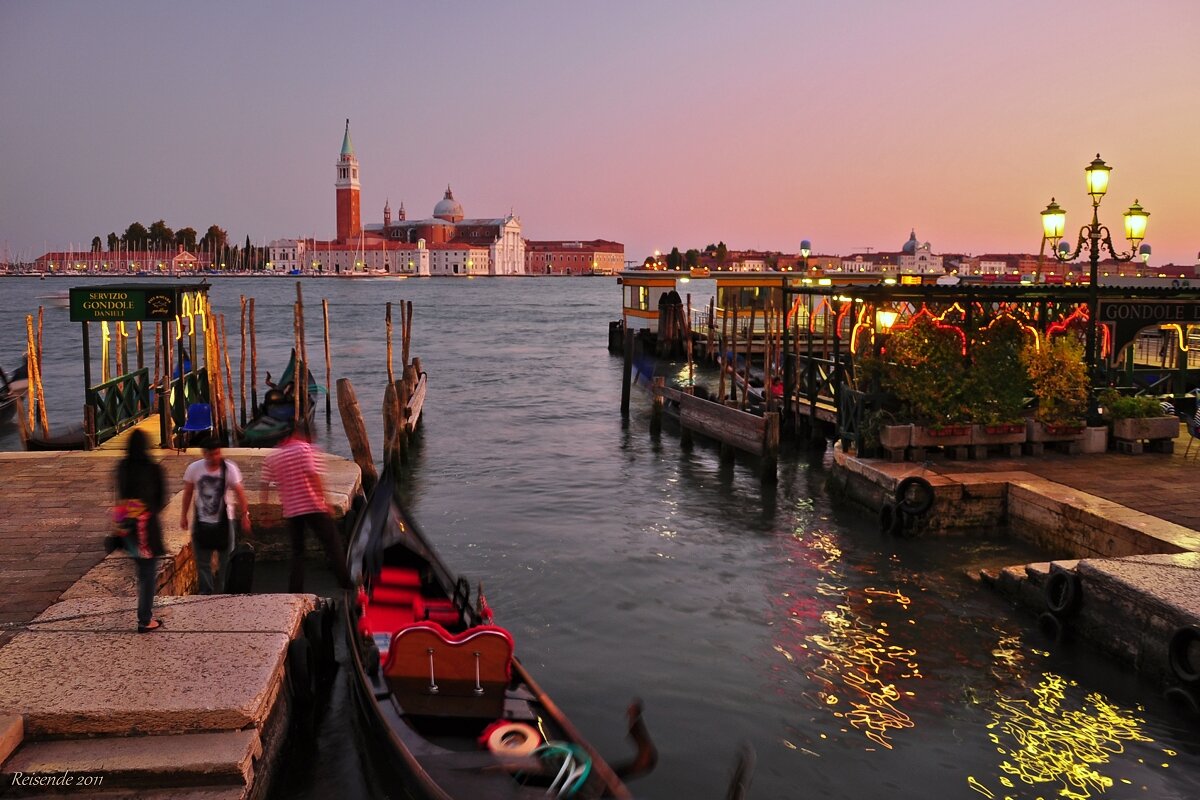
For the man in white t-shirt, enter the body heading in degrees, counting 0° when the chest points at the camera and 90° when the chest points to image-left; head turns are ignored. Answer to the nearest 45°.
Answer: approximately 0°

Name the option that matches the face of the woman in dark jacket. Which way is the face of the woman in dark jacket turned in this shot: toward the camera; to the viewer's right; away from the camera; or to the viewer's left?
away from the camera

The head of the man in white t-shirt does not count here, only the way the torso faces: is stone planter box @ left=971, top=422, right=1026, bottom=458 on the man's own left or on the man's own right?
on the man's own left
